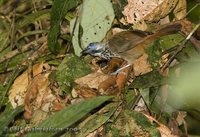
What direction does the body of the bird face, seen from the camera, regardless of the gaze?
to the viewer's left

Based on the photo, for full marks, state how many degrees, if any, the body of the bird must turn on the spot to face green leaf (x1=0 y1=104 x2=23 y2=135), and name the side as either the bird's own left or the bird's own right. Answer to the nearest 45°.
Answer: approximately 45° to the bird's own left
